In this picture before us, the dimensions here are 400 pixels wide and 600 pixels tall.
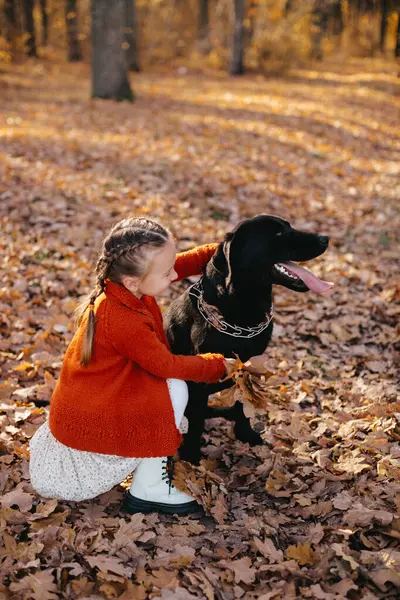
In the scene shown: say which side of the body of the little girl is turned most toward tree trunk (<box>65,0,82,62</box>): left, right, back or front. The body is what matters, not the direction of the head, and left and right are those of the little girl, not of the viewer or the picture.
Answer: left

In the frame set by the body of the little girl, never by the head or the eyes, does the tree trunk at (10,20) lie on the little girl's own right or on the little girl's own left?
on the little girl's own left

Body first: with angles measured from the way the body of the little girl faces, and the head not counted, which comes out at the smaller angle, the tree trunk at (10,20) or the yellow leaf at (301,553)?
the yellow leaf

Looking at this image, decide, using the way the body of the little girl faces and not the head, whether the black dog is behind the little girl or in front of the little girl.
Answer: in front

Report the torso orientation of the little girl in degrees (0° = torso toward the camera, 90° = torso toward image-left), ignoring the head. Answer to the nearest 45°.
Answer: approximately 270°

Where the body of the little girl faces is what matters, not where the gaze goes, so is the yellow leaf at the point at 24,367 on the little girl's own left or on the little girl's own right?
on the little girl's own left

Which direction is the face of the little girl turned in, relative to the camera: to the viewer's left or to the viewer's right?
to the viewer's right
